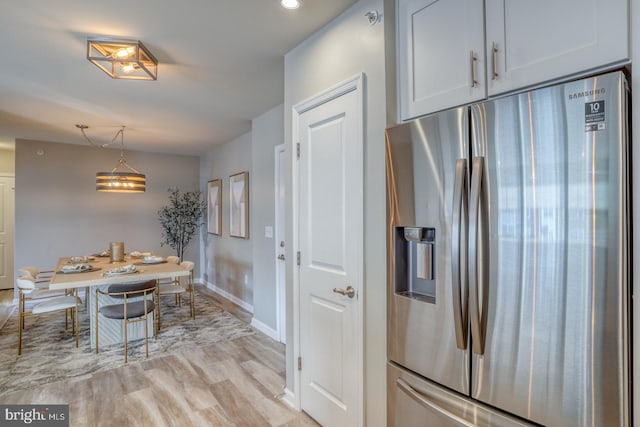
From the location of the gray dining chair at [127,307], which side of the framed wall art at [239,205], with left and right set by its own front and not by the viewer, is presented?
front

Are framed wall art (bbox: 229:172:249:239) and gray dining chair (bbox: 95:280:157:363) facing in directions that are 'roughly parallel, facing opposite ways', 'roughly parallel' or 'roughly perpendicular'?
roughly perpendicular

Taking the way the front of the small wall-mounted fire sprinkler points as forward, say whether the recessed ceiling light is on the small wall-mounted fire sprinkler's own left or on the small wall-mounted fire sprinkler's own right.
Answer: on the small wall-mounted fire sprinkler's own right

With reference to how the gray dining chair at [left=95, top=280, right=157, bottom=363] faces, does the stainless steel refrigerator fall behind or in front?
behind

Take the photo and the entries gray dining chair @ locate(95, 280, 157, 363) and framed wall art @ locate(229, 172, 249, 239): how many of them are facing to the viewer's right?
0

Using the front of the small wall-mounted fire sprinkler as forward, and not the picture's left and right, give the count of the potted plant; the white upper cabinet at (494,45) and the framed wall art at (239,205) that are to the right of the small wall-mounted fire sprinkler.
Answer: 2

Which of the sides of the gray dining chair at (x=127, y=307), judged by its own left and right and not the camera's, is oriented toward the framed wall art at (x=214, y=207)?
right

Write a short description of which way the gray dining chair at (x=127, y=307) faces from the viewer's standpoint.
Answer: facing away from the viewer and to the left of the viewer

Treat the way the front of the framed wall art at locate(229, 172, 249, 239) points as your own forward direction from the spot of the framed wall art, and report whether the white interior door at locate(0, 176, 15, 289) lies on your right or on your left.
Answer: on your right

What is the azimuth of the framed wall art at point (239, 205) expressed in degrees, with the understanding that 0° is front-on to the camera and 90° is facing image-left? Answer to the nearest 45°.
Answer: approximately 45°

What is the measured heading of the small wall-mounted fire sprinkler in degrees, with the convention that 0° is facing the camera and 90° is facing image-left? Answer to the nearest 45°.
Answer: approximately 45°
